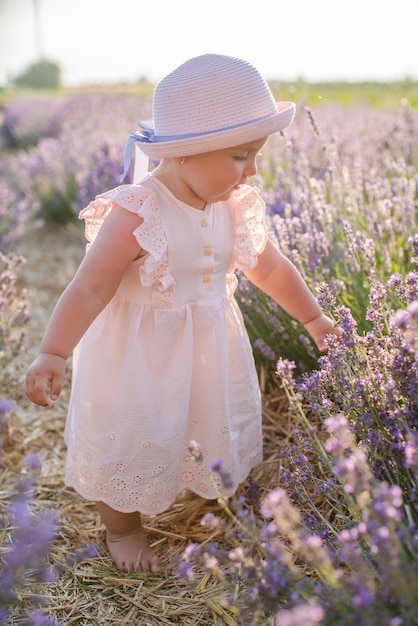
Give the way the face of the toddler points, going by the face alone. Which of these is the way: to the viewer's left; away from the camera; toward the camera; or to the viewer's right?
to the viewer's right

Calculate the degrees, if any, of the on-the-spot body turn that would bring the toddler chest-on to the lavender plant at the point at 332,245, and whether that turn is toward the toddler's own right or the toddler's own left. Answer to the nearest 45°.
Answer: approximately 90° to the toddler's own left

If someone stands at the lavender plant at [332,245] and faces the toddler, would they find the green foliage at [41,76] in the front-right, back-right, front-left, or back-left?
back-right

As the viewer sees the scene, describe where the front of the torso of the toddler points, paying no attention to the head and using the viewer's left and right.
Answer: facing the viewer and to the right of the viewer

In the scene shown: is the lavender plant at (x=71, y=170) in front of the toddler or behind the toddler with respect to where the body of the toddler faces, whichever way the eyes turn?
behind
